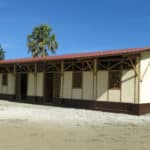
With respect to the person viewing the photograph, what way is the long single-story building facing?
facing the viewer and to the left of the viewer

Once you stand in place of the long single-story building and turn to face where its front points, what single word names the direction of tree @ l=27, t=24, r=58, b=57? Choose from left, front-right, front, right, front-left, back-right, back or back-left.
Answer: back-right
